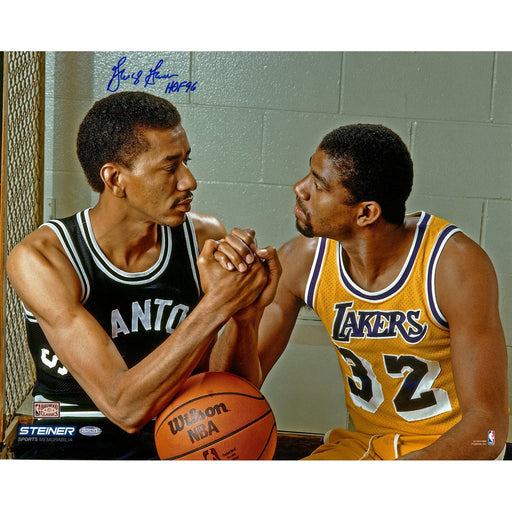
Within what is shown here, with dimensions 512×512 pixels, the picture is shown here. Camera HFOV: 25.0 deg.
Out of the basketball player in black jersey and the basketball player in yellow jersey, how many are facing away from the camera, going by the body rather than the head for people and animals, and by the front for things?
0

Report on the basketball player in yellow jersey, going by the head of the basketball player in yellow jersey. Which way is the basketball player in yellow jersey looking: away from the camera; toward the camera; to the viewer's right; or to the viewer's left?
to the viewer's left

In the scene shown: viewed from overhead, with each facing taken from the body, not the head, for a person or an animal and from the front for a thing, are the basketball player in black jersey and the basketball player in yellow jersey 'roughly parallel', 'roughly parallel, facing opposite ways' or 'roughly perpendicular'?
roughly perpendicular

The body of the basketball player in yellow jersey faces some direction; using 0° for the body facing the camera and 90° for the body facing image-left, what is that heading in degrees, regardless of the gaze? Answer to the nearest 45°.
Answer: approximately 45°

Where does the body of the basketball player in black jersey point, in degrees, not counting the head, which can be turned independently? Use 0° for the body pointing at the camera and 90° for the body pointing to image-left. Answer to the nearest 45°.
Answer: approximately 315°

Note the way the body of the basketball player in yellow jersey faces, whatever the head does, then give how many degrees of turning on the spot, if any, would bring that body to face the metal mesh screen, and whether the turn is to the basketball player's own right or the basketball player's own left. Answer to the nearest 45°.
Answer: approximately 45° to the basketball player's own right
